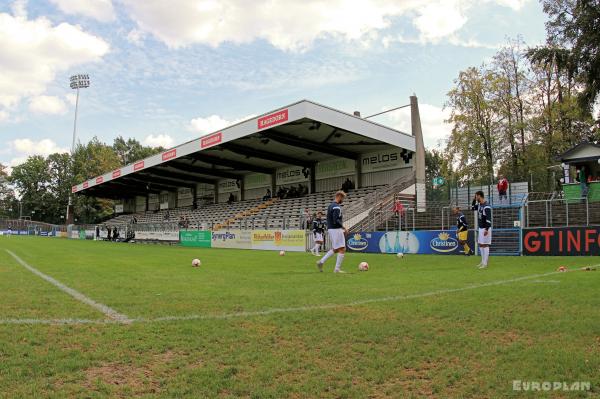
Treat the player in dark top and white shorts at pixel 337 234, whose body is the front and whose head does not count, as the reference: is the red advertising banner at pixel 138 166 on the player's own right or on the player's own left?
on the player's own left

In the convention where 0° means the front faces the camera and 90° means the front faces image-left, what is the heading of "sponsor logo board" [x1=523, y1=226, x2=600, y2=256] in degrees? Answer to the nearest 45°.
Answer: approximately 0°

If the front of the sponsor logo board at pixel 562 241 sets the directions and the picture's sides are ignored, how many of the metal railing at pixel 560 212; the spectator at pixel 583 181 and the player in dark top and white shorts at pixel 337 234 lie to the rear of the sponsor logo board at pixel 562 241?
2

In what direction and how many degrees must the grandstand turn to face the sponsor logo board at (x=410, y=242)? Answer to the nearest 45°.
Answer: approximately 45° to its left

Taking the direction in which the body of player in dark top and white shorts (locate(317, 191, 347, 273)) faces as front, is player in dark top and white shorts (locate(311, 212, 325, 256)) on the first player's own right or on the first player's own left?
on the first player's own left

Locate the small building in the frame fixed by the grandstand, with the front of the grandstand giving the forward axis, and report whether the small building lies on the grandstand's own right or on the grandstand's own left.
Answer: on the grandstand's own left

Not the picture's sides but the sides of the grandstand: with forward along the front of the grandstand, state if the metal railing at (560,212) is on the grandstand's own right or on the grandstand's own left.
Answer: on the grandstand's own left
